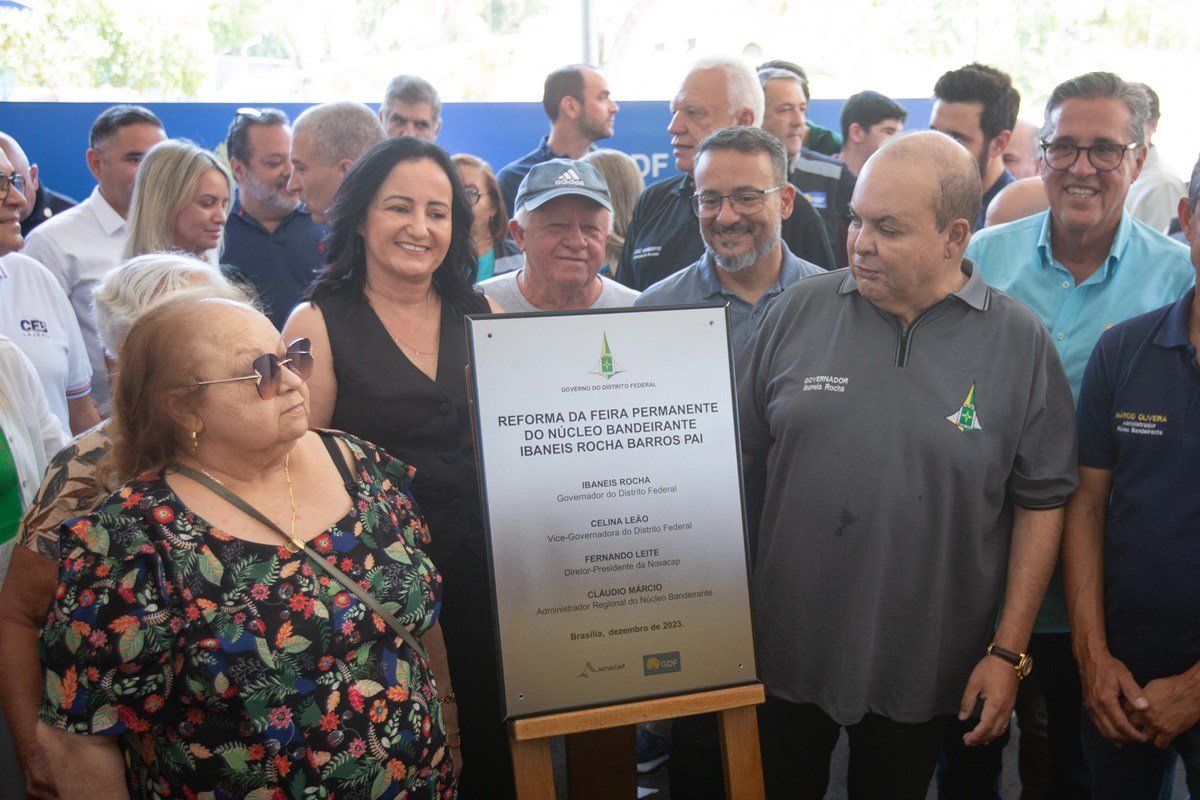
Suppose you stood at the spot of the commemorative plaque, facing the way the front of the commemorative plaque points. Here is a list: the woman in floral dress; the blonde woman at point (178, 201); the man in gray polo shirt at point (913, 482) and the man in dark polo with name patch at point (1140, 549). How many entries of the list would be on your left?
2

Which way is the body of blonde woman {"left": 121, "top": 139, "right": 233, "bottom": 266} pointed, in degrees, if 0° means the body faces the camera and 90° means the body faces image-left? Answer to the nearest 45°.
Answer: approximately 315°

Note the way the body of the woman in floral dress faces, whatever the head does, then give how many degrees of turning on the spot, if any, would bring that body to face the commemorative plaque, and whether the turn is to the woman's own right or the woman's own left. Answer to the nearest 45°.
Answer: approximately 45° to the woman's own left

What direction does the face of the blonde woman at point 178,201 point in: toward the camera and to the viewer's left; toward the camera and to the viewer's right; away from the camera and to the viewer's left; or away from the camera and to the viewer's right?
toward the camera and to the viewer's right

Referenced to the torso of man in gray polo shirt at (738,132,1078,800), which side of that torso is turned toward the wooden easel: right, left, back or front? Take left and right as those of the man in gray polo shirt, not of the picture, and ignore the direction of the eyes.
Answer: right
